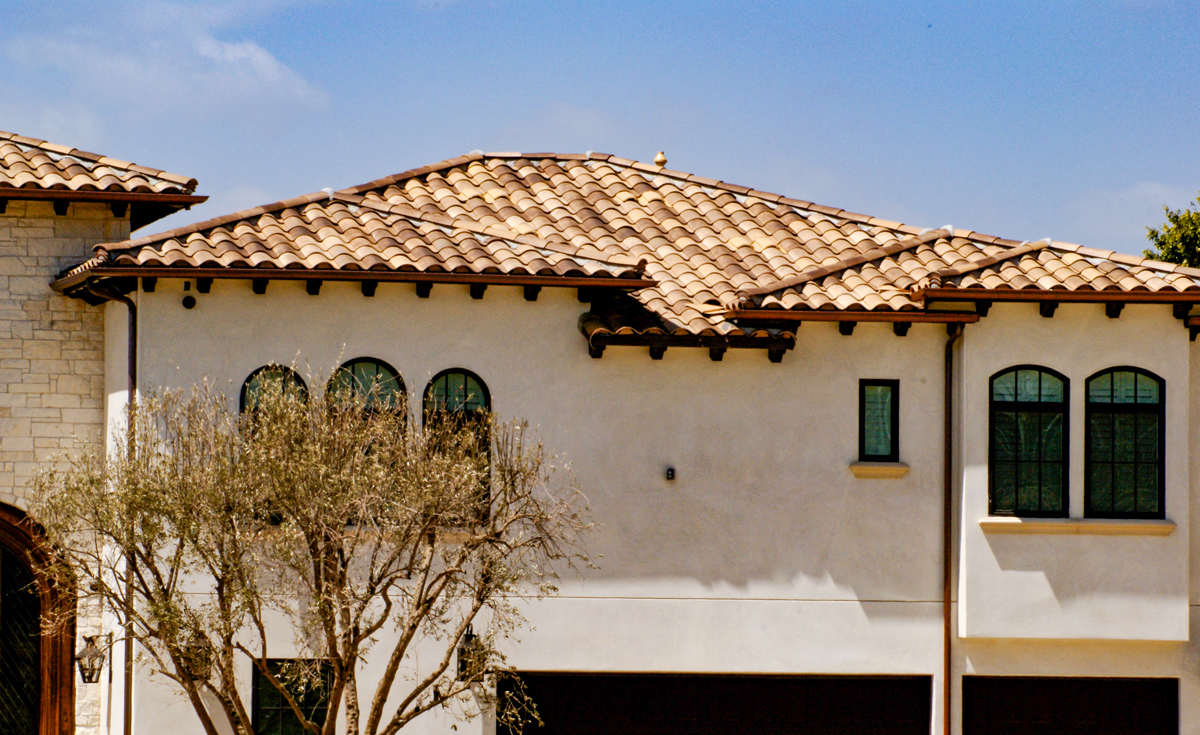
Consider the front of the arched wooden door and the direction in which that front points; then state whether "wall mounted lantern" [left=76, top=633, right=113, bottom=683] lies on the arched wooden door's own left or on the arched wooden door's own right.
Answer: on the arched wooden door's own left

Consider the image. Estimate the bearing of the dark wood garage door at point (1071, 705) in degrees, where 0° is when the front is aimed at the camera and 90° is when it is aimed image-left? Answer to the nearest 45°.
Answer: approximately 0°

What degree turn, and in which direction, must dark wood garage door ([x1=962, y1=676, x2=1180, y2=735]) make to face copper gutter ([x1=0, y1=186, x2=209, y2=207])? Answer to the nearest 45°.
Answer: approximately 45° to its right

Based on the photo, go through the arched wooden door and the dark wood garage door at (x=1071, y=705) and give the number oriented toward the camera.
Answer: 2

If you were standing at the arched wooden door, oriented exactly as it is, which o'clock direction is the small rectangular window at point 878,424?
The small rectangular window is roughly at 10 o'clock from the arched wooden door.

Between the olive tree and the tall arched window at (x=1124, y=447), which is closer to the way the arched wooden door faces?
the olive tree

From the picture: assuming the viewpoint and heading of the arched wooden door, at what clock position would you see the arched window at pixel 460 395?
The arched window is roughly at 10 o'clock from the arched wooden door.

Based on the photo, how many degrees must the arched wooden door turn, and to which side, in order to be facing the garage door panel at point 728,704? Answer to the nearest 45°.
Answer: approximately 45° to its left

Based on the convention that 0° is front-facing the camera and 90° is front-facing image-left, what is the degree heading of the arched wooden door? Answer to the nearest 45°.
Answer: approximately 0°

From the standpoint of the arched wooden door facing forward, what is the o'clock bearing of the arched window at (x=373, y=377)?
The arched window is roughly at 10 o'clock from the arched wooden door.
